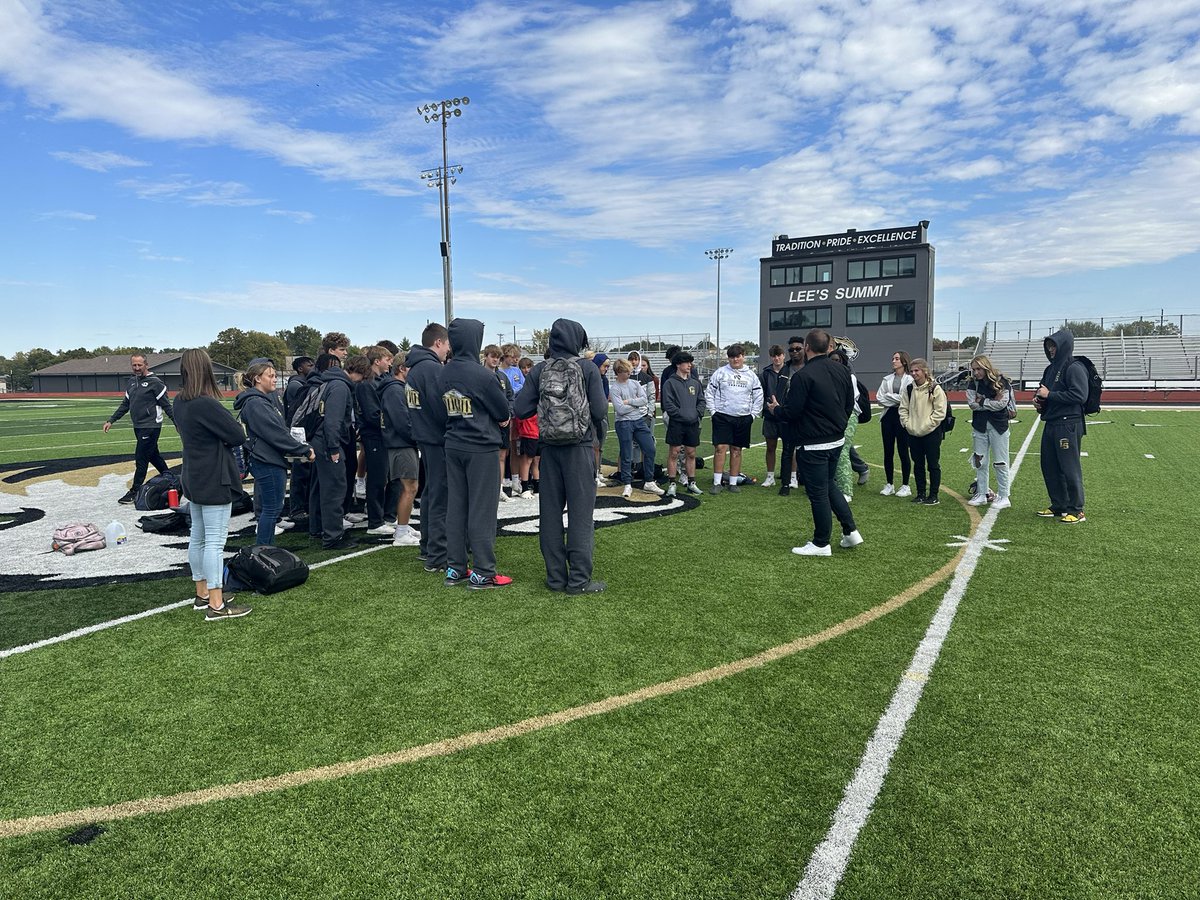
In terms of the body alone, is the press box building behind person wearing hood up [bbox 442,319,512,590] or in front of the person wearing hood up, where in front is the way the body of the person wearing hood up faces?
in front

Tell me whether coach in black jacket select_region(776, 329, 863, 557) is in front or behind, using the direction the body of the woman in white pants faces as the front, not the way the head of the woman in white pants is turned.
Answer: in front

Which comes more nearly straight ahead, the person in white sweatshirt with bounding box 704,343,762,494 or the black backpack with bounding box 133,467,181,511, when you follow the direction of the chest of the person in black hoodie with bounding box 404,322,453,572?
the person in white sweatshirt

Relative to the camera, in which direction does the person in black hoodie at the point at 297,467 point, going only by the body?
to the viewer's right

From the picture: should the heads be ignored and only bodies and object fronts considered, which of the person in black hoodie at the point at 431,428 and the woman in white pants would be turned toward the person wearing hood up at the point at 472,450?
the woman in white pants

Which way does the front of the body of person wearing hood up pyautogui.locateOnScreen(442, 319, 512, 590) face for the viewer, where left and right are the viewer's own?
facing away from the viewer and to the right of the viewer

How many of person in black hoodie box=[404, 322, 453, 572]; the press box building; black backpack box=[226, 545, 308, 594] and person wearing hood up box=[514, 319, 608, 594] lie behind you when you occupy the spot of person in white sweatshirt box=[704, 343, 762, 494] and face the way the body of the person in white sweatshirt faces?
1

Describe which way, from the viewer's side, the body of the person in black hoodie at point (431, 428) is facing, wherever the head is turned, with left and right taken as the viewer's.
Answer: facing away from the viewer and to the right of the viewer

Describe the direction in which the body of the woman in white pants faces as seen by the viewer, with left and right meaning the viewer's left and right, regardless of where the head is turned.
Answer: facing the viewer and to the left of the viewer

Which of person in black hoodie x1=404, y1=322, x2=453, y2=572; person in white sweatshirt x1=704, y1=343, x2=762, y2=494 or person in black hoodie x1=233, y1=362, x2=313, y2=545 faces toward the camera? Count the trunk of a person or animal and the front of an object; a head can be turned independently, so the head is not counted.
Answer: the person in white sweatshirt

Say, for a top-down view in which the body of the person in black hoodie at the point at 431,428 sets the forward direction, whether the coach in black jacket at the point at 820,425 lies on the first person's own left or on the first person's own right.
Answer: on the first person's own right

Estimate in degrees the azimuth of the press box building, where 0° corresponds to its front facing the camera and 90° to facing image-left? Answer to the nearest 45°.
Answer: approximately 45°

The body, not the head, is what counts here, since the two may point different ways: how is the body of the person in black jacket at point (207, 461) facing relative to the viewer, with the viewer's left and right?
facing away from the viewer and to the right of the viewer

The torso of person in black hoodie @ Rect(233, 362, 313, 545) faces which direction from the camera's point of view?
to the viewer's right
